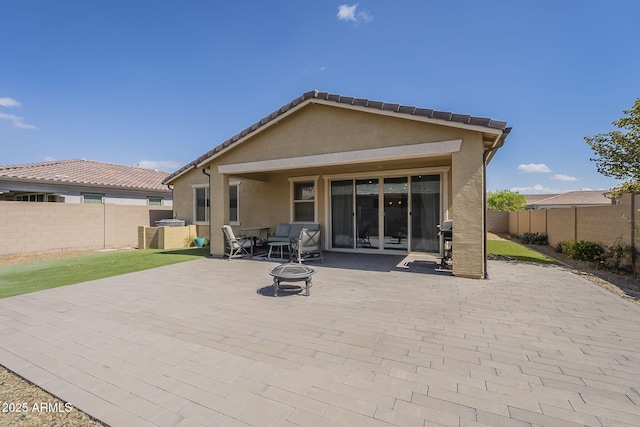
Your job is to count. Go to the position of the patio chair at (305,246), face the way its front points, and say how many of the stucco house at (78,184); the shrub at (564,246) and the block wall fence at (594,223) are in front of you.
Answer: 1

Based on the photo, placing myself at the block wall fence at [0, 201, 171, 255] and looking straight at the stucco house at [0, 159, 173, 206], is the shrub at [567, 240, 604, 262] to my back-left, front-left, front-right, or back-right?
back-right

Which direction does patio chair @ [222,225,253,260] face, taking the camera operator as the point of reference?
facing to the right of the viewer

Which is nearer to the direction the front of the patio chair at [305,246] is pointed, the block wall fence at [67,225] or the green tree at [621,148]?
the block wall fence
